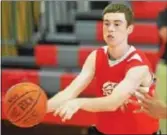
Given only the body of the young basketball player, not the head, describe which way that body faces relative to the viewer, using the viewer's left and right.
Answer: facing the viewer and to the left of the viewer

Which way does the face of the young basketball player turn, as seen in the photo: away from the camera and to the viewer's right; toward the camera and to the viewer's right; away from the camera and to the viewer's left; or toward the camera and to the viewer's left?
toward the camera and to the viewer's left
